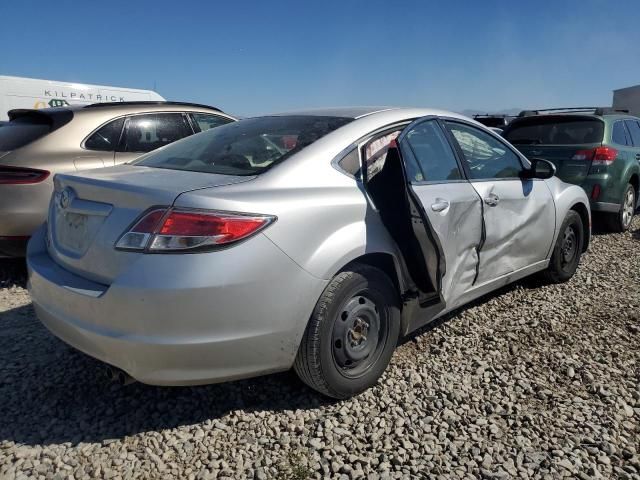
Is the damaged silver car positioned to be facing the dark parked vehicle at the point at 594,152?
yes

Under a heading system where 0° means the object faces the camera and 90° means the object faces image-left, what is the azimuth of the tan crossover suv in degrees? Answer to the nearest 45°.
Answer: approximately 225°

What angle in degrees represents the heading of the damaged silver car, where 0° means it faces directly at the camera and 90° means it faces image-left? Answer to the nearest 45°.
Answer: approximately 225°

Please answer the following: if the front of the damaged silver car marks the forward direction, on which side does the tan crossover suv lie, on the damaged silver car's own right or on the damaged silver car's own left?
on the damaged silver car's own left

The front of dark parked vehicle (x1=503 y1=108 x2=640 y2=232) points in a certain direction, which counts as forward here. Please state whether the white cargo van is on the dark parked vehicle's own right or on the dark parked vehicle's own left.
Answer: on the dark parked vehicle's own left

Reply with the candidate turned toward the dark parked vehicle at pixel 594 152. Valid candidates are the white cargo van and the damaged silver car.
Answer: the damaged silver car

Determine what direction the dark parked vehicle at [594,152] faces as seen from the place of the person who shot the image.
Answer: facing away from the viewer and to the right of the viewer

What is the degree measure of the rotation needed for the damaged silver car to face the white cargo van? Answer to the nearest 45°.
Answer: approximately 90° to its left
